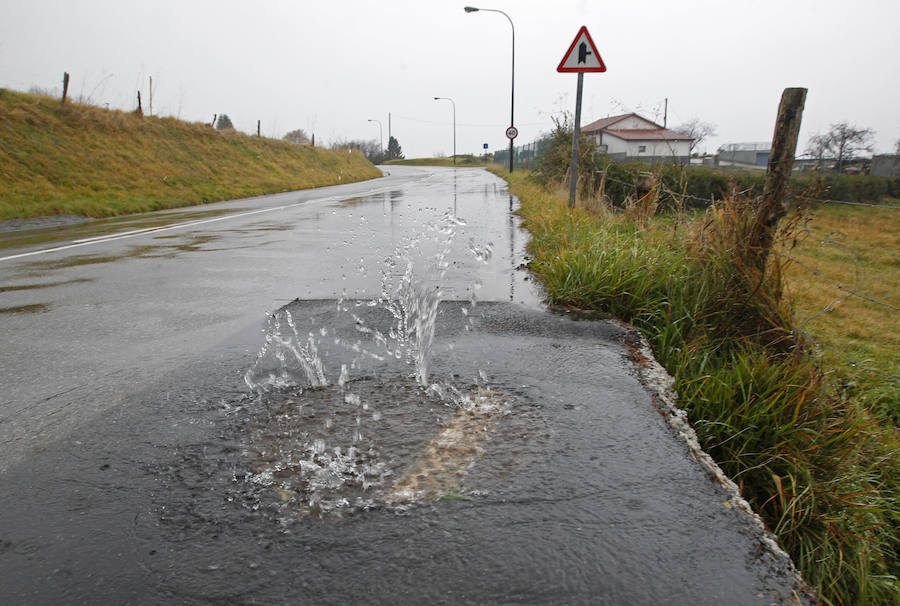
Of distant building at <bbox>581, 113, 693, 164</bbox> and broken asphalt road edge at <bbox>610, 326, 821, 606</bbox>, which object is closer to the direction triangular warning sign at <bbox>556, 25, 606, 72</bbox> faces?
the broken asphalt road edge

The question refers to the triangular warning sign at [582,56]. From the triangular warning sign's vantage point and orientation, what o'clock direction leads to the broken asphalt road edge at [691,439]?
The broken asphalt road edge is roughly at 12 o'clock from the triangular warning sign.

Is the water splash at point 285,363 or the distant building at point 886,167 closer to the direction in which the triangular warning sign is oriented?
the water splash

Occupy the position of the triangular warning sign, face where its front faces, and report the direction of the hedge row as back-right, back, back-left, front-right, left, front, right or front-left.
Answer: back

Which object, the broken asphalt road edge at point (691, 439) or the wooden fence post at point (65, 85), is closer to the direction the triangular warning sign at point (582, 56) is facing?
the broken asphalt road edge

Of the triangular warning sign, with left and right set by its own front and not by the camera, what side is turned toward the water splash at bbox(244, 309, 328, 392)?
front

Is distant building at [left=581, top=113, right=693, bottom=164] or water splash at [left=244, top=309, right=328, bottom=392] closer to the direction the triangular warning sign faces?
the water splash

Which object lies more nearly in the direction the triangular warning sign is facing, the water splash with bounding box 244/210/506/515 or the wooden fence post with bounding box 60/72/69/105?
the water splash

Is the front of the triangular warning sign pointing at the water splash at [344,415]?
yes

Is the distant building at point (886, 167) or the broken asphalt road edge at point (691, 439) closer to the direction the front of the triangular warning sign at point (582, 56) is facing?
the broken asphalt road edge

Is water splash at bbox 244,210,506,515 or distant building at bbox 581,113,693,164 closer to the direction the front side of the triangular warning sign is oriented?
the water splash

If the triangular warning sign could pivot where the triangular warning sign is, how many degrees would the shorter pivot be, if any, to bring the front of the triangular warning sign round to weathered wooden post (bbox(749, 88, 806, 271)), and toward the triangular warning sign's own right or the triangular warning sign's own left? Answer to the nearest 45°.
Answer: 0° — it already faces it

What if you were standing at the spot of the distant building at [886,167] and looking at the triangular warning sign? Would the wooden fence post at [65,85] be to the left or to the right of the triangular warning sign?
right

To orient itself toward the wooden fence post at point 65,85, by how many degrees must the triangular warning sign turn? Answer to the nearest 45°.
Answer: approximately 135° to its right

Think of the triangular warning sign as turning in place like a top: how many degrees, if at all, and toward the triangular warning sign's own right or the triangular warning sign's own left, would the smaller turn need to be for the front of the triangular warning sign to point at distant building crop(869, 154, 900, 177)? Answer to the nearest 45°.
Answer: approximately 135° to the triangular warning sign's own left
